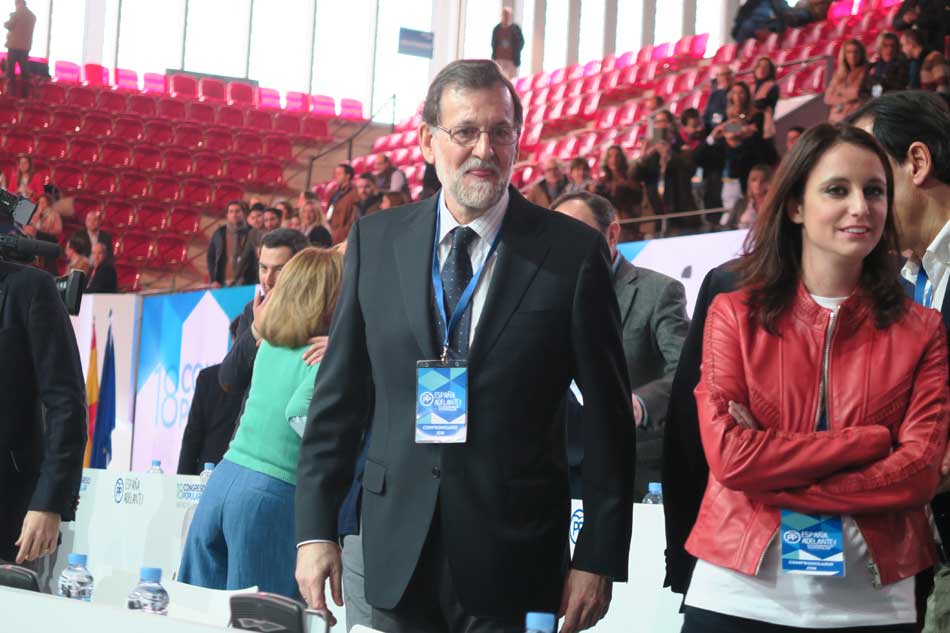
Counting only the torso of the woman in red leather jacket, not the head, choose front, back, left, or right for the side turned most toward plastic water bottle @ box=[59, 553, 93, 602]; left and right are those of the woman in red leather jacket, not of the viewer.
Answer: right

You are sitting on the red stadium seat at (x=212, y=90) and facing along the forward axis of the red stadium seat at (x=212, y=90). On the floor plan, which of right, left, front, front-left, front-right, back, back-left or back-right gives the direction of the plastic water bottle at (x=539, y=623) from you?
front-right

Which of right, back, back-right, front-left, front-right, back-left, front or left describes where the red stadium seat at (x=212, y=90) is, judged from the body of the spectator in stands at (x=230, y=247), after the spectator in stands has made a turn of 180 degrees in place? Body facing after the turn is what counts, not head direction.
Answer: front

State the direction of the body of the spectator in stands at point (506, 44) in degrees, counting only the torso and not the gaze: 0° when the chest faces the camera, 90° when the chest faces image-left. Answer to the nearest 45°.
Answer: approximately 0°

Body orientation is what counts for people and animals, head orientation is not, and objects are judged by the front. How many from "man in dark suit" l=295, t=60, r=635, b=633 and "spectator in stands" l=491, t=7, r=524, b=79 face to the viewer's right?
0

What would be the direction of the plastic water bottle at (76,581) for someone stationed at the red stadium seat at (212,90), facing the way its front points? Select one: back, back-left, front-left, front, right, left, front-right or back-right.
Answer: front-right

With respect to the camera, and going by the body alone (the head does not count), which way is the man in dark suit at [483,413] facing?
toward the camera

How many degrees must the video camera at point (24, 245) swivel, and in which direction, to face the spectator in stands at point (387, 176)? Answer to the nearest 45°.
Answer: approximately 90° to its left

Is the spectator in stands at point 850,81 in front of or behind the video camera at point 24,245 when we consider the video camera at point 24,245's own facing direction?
in front

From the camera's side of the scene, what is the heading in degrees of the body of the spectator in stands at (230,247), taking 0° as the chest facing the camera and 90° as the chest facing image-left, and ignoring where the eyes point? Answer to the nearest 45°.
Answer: approximately 0°

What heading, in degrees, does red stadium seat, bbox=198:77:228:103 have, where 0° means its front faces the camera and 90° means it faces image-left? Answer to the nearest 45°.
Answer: approximately 315°

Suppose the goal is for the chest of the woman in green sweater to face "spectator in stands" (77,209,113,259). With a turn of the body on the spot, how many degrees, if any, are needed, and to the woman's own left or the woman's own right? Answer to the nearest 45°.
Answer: approximately 45° to the woman's own left

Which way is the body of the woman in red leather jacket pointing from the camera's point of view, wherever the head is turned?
toward the camera

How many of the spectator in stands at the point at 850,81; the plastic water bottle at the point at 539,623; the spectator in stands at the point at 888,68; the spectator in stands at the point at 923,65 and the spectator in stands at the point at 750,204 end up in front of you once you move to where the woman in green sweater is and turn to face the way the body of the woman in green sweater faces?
4

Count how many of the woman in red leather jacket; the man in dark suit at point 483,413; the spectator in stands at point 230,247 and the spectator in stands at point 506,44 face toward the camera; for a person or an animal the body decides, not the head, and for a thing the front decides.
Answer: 4

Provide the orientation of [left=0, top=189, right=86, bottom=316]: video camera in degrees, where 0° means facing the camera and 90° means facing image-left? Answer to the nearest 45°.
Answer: approximately 270°

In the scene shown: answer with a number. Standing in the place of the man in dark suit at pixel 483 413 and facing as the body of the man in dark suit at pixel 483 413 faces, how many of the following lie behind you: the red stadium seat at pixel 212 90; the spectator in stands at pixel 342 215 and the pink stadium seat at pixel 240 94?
3
